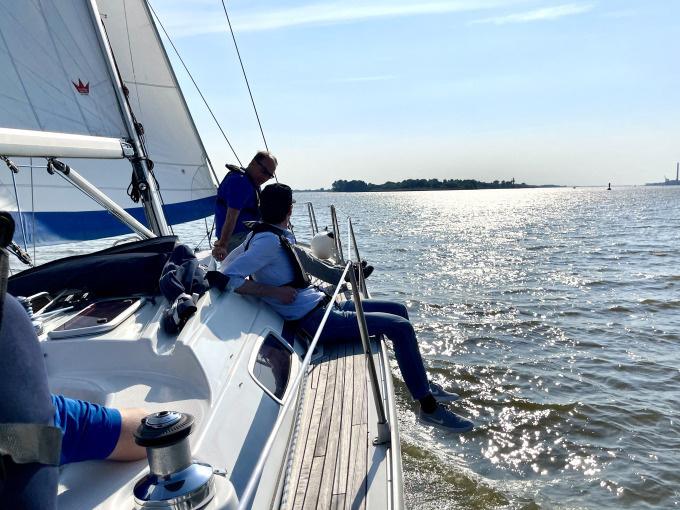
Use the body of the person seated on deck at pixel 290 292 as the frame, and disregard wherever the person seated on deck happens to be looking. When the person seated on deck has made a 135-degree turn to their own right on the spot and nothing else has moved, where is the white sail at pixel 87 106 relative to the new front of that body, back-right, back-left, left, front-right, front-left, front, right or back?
right

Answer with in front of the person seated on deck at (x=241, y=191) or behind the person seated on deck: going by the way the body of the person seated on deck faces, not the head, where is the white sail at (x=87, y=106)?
behind

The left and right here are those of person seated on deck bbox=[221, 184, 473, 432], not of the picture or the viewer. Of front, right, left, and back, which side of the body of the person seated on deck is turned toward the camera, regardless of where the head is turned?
right

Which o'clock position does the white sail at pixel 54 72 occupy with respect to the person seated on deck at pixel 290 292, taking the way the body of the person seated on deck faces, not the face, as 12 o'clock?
The white sail is roughly at 7 o'clock from the person seated on deck.

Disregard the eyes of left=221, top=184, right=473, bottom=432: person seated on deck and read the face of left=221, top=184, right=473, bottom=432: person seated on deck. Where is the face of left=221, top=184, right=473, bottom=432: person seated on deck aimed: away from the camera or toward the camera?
away from the camera

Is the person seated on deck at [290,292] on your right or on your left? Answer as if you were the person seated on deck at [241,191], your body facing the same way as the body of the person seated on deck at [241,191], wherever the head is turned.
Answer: on your right

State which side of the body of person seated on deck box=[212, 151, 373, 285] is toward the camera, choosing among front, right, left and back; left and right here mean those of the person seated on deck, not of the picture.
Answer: right

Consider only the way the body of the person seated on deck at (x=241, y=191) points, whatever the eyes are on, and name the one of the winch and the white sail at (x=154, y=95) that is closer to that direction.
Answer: the winch

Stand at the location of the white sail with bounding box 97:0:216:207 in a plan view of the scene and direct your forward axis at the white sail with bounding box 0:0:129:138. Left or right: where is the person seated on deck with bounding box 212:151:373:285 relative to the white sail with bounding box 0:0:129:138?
left
